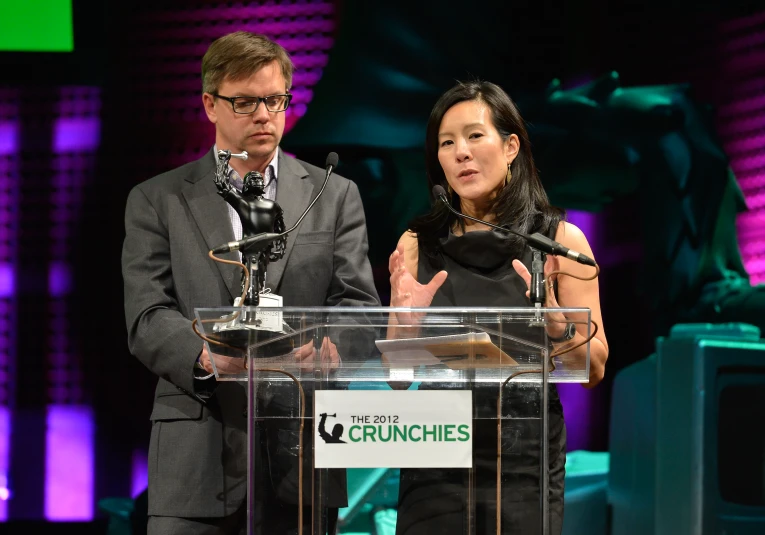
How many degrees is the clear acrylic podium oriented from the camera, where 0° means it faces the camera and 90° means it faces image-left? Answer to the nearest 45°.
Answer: approximately 0°

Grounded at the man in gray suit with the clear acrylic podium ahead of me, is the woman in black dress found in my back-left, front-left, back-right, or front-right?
front-left

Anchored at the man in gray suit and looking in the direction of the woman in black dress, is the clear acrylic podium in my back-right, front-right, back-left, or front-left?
front-right

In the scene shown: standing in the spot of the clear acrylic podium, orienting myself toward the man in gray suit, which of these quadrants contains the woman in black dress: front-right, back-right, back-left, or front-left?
front-right

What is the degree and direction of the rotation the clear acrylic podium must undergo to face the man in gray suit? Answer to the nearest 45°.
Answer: approximately 135° to its right

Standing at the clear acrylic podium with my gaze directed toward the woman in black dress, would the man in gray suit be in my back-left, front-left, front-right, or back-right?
front-left

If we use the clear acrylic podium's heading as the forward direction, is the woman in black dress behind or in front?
behind

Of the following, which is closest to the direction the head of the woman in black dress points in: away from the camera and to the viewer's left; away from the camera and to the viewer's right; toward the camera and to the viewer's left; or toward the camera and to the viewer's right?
toward the camera and to the viewer's left
